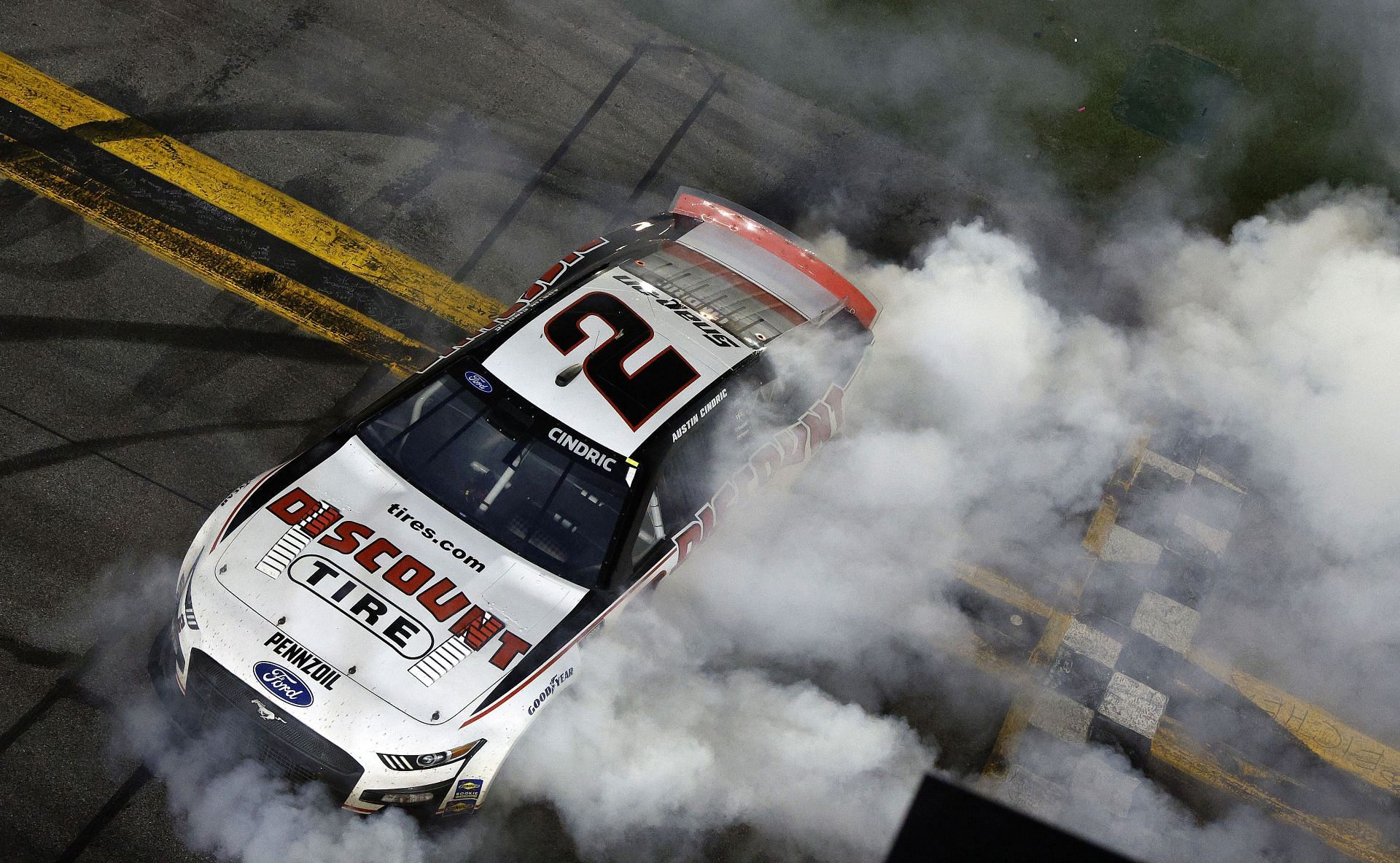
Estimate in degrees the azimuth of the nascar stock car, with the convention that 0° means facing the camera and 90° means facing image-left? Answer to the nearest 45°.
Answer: approximately 45°
